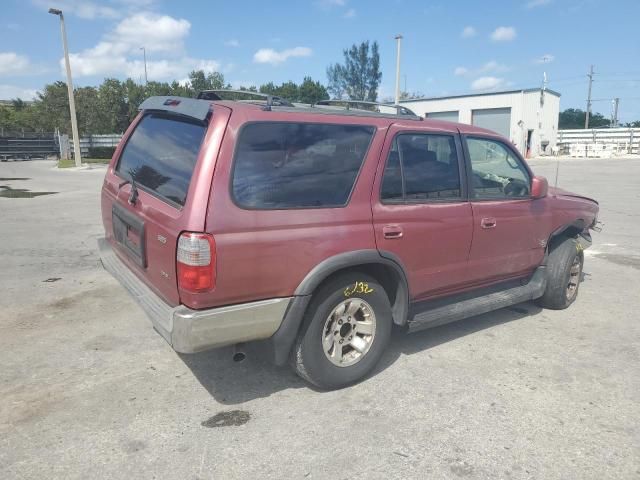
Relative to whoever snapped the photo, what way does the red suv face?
facing away from the viewer and to the right of the viewer

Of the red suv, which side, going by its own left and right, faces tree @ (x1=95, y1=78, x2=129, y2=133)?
left

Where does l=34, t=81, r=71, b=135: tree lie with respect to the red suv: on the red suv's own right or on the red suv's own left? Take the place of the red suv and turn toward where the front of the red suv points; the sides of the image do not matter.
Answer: on the red suv's own left

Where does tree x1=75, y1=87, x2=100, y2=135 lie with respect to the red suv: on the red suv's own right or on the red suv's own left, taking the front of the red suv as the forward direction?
on the red suv's own left

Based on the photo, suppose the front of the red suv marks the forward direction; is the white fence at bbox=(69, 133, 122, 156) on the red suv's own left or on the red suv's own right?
on the red suv's own left

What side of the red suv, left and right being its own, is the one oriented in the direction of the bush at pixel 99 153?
left
